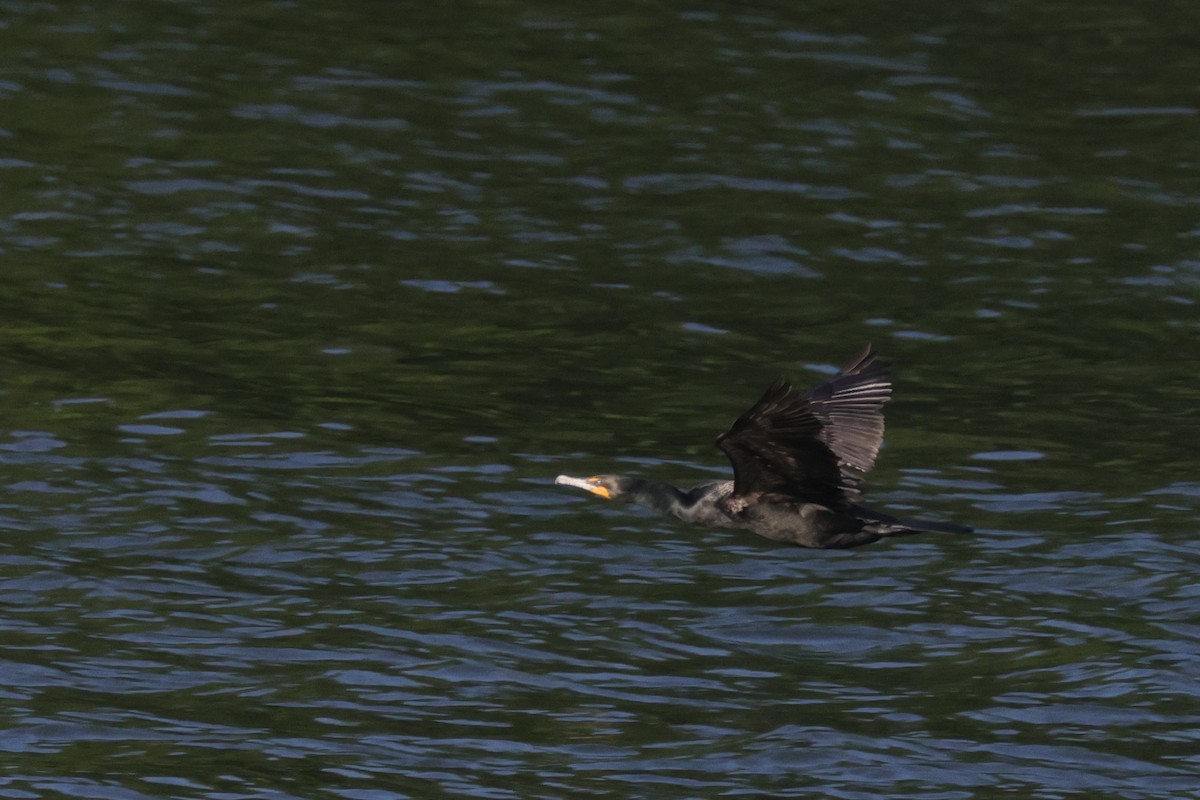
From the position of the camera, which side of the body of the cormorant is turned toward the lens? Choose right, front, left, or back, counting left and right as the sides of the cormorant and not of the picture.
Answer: left
